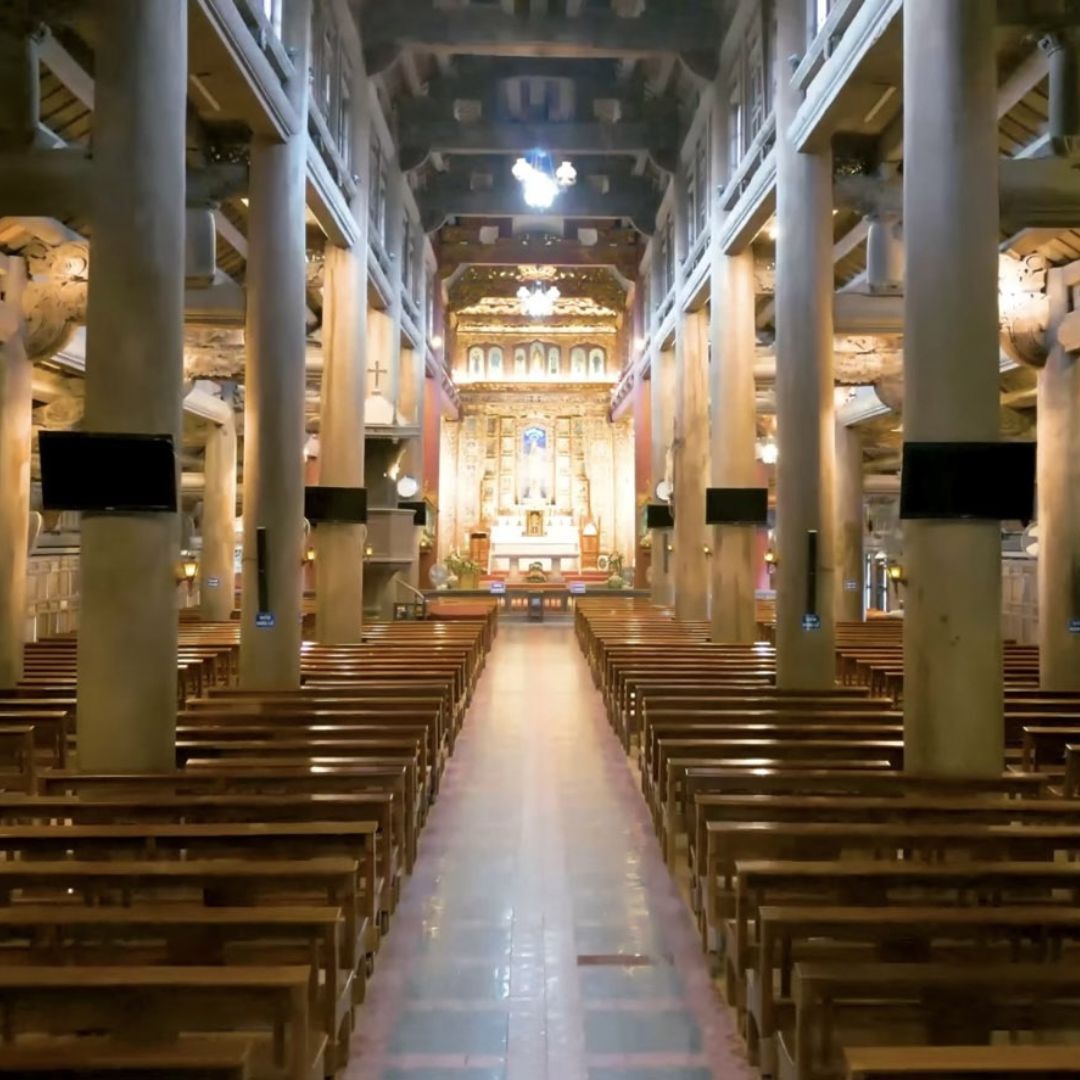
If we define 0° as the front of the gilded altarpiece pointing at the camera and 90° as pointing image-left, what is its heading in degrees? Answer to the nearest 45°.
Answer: approximately 0°

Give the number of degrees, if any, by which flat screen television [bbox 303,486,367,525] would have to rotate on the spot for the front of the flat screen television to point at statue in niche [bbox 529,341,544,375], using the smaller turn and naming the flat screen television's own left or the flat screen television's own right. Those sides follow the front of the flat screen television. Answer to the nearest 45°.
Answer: approximately 180°

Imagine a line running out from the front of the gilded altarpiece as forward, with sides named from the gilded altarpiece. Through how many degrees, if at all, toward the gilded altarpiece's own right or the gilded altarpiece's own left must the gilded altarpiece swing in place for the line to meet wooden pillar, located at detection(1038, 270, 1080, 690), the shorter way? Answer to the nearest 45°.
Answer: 0° — it already faces it

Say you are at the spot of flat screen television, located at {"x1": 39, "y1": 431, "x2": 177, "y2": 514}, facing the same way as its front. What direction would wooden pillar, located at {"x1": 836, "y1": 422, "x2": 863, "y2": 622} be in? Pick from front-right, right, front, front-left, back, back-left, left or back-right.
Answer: back-left

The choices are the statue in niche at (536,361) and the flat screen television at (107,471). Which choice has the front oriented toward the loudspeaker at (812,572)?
the statue in niche

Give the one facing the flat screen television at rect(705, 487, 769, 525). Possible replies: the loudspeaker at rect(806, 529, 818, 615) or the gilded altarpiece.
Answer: the gilded altarpiece
